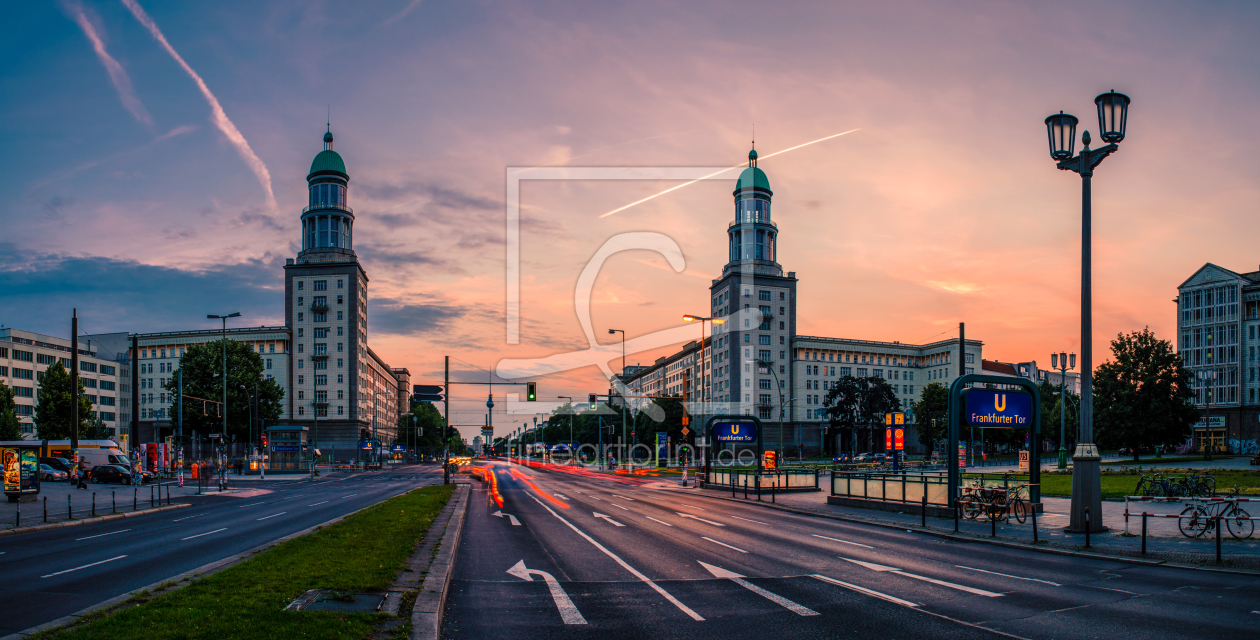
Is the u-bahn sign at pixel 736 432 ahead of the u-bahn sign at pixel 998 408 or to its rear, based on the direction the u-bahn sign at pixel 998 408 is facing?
to the rear

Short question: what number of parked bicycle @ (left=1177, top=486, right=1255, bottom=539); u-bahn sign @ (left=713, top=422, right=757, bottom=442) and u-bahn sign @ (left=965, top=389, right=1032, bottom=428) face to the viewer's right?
1

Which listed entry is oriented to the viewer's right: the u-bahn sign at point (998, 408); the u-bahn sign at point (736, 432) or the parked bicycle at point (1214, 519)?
the parked bicycle

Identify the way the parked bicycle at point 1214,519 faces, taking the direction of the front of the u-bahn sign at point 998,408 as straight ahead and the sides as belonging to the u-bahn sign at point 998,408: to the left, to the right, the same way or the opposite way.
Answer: to the left

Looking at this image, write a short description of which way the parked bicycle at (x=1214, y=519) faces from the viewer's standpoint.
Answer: facing to the right of the viewer

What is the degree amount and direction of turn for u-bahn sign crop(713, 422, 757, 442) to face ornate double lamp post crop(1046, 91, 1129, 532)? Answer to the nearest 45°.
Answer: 0° — it already faces it

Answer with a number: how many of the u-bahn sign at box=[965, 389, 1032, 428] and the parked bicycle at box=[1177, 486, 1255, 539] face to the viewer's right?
1
